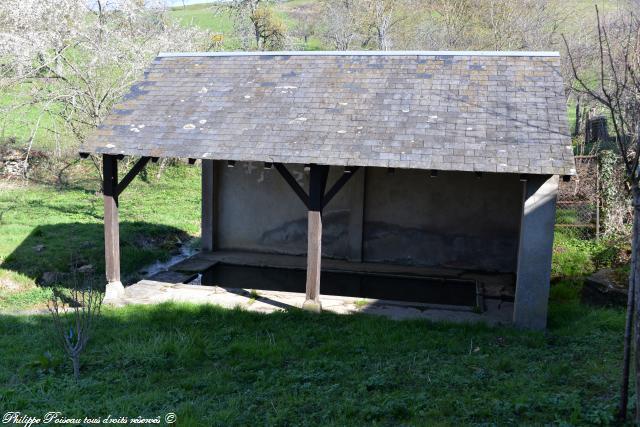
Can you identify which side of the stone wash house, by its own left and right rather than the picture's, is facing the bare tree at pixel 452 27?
back

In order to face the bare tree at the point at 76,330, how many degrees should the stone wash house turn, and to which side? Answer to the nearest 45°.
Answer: approximately 45° to its right

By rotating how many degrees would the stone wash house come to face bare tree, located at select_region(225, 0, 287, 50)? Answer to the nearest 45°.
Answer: approximately 180°

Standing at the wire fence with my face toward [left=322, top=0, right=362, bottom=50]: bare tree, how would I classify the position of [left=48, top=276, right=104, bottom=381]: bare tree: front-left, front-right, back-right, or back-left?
back-left

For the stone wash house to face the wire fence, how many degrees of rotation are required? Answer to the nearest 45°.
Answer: approximately 135° to its left

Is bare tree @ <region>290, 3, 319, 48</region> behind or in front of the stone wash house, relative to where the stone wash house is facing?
behind

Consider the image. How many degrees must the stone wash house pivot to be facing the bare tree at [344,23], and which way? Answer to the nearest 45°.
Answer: approximately 180°

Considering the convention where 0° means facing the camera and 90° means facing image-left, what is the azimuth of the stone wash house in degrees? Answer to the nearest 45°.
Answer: approximately 0°

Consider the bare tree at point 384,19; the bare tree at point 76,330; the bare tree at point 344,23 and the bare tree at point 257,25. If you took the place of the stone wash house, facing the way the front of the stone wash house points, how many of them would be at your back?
3

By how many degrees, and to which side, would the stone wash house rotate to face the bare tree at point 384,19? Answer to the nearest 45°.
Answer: approximately 180°
